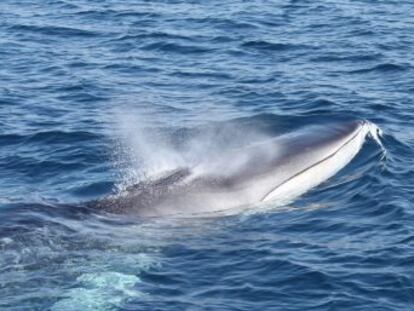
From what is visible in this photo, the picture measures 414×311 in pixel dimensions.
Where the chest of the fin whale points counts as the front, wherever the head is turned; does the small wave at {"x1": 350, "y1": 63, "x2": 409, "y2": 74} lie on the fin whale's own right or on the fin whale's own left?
on the fin whale's own left

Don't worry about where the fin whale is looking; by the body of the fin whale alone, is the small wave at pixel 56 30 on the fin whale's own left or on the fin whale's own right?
on the fin whale's own left

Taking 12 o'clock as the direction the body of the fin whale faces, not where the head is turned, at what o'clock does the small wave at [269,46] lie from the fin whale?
The small wave is roughly at 9 o'clock from the fin whale.

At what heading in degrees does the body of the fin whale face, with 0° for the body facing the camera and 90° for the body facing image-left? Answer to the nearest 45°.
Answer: approximately 270°

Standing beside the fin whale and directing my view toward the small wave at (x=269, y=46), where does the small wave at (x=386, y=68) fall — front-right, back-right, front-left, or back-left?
front-right

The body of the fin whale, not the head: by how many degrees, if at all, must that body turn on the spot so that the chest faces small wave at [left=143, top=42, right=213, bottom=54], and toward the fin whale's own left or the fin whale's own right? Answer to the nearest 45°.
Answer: approximately 90° to the fin whale's own left

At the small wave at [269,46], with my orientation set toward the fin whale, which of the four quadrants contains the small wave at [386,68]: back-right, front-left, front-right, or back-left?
front-left
